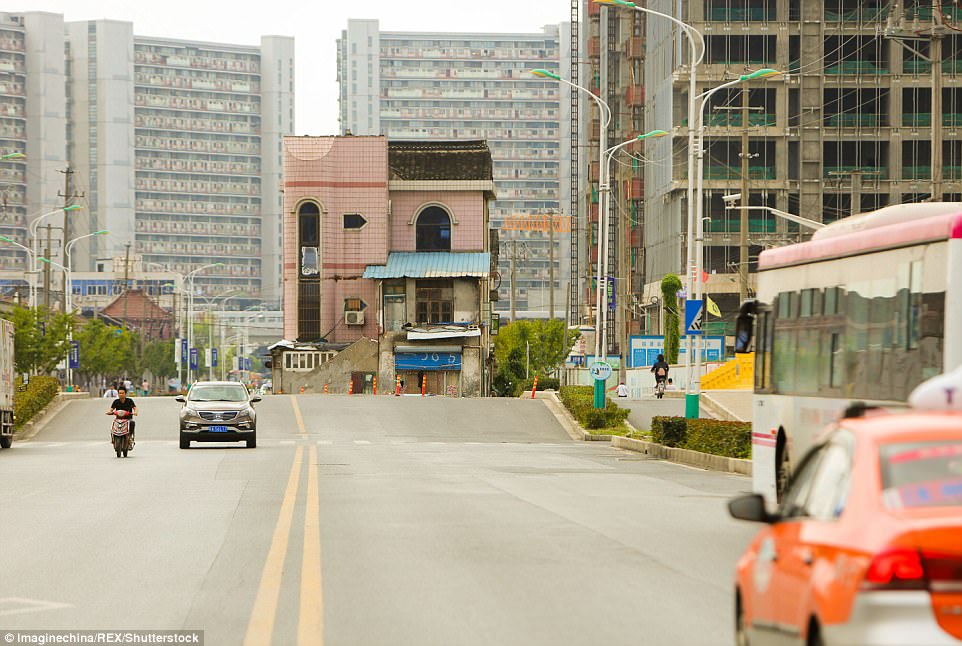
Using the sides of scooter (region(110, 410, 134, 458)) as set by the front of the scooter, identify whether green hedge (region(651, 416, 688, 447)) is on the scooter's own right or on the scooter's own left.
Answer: on the scooter's own left

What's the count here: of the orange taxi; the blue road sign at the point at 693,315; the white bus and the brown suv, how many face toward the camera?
2

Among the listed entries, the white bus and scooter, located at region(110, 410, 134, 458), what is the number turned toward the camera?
1

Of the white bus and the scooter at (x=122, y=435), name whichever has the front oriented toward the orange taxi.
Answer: the scooter

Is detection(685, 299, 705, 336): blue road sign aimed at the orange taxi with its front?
yes

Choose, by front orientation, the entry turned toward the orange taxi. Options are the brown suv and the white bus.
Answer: the brown suv

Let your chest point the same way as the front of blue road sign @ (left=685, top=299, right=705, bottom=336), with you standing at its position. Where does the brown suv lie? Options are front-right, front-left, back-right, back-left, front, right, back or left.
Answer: right

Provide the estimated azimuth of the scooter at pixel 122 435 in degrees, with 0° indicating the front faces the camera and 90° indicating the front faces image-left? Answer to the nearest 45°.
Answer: approximately 0°

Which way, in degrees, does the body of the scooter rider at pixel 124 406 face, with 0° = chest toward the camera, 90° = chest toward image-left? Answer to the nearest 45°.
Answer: approximately 0°
